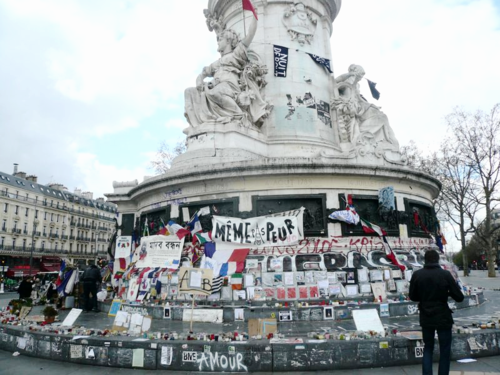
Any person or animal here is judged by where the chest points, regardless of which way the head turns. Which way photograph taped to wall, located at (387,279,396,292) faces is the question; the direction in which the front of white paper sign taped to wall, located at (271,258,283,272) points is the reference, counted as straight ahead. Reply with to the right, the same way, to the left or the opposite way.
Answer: the same way

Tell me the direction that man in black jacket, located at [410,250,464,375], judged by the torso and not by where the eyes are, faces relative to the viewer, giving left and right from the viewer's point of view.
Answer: facing away from the viewer

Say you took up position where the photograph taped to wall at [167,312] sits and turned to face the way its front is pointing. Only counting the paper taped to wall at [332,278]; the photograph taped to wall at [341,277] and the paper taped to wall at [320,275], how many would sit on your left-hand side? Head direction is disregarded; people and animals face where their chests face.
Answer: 3

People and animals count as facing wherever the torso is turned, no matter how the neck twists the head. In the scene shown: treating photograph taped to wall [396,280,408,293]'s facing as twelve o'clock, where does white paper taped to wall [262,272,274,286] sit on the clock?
white paper taped to wall [262,272,274,286] is roughly at 4 o'clock from photograph taped to wall [396,280,408,293].

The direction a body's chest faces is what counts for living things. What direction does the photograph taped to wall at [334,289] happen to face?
toward the camera

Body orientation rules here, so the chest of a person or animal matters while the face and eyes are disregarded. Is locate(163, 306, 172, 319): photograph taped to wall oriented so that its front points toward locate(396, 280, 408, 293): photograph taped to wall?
no

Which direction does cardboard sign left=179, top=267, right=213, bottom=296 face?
toward the camera

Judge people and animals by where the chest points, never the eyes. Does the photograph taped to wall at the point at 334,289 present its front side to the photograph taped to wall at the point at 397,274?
no

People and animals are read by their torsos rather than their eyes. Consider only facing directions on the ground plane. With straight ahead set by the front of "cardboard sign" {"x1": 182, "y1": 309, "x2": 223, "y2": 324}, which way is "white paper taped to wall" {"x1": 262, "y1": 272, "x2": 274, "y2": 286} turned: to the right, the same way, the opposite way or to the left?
the same way

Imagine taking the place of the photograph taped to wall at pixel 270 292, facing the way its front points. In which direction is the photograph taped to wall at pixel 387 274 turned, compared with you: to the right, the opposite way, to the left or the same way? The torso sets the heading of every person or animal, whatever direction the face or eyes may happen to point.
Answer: the same way

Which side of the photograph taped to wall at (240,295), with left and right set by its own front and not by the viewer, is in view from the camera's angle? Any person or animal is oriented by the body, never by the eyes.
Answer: front

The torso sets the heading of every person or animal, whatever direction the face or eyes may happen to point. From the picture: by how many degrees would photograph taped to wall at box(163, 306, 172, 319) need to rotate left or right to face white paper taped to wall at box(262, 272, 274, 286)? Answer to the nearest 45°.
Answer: approximately 90° to its left

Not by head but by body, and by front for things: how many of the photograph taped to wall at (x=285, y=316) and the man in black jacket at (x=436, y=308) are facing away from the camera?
1

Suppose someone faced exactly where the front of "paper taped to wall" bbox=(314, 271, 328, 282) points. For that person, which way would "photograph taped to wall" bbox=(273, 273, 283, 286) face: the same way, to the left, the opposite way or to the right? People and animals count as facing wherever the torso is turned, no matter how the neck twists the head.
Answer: the same way

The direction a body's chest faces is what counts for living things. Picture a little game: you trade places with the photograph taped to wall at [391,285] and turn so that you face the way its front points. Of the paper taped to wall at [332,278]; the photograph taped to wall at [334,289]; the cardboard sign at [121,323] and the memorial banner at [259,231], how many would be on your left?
0

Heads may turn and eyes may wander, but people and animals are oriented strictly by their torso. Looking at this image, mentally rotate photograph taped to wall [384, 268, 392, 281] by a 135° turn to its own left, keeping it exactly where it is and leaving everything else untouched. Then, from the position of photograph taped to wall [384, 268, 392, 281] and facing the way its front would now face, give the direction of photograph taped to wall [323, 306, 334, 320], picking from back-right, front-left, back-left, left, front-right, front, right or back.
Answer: back

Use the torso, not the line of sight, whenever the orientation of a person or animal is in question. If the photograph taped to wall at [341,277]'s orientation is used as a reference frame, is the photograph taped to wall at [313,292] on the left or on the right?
on its right

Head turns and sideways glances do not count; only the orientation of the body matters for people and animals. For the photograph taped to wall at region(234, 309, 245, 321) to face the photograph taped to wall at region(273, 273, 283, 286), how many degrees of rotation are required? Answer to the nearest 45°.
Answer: approximately 135° to its left

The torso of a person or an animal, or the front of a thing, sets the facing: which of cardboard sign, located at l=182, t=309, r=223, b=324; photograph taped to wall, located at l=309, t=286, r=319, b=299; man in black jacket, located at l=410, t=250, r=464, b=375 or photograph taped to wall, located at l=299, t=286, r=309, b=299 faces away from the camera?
the man in black jacket

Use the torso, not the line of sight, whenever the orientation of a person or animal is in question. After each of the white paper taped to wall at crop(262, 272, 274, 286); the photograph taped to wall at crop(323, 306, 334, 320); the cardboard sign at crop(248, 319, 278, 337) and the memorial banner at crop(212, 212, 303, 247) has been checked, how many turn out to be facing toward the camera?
4

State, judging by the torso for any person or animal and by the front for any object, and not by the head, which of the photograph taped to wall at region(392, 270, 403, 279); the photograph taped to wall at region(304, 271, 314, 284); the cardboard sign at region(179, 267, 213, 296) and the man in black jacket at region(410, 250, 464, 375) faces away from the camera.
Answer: the man in black jacket

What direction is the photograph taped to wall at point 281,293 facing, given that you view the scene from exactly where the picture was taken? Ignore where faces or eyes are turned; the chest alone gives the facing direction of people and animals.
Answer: facing the viewer
